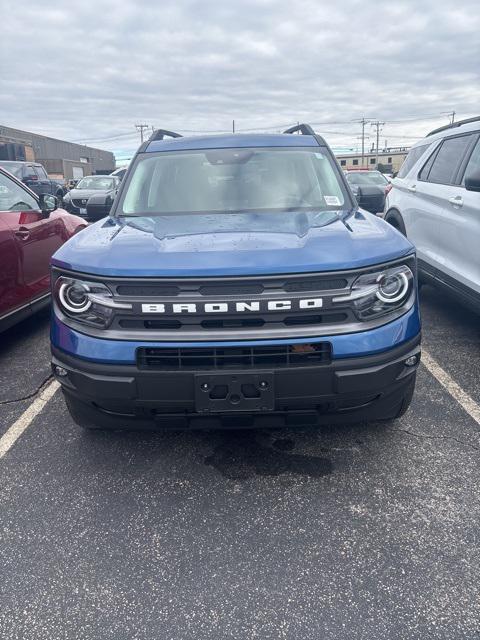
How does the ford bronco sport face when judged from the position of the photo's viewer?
facing the viewer

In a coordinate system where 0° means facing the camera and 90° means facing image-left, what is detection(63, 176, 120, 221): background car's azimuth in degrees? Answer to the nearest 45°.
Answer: approximately 45°

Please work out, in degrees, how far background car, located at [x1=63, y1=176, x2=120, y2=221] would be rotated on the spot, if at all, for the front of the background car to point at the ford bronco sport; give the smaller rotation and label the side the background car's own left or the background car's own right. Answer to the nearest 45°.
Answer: approximately 45° to the background car's own left

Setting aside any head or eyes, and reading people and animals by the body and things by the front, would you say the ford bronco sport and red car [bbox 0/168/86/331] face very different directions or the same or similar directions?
very different directions

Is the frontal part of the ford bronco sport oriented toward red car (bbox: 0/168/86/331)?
no

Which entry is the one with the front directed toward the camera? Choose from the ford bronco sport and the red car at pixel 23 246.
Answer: the ford bronco sport

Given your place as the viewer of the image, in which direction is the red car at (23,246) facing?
facing away from the viewer and to the right of the viewer

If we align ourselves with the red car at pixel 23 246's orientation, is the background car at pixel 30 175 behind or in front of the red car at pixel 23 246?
in front

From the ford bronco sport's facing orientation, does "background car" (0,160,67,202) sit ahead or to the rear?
to the rear

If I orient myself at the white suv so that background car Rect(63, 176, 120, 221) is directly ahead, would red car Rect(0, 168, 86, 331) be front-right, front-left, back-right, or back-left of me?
front-left

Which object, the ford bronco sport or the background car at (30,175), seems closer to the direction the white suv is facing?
the ford bronco sport

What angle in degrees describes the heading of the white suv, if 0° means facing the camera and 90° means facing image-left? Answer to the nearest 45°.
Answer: approximately 315°

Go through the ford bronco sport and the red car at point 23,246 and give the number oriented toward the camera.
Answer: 1

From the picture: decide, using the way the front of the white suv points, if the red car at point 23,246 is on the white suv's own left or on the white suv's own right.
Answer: on the white suv's own right

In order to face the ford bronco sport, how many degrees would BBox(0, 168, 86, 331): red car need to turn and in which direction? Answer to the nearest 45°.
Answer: approximately 135° to its right

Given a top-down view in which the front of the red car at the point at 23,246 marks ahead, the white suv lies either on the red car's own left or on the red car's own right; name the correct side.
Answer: on the red car's own right
